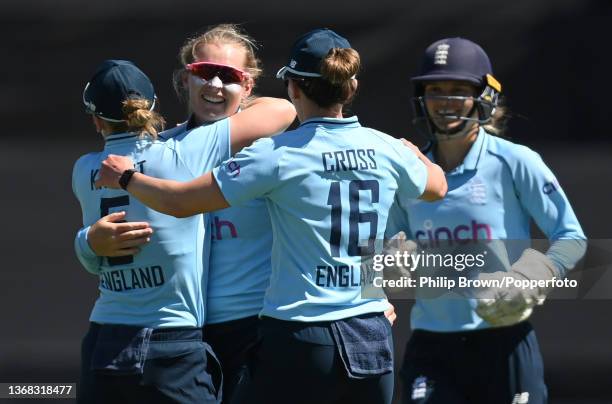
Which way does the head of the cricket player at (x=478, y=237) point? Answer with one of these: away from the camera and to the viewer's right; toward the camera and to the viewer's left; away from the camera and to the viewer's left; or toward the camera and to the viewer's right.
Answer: toward the camera and to the viewer's left

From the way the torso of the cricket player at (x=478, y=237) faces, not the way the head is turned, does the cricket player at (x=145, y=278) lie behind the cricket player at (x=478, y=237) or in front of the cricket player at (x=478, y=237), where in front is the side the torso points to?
in front

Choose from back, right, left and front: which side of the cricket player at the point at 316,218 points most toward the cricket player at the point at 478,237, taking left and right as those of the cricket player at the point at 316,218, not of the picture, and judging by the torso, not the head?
right

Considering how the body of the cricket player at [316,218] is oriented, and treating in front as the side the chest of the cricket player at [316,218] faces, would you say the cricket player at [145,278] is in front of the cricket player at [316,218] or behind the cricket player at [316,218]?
in front

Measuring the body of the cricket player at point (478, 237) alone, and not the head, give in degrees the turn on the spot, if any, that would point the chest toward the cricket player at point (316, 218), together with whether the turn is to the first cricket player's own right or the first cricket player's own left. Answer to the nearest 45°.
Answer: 0° — they already face them

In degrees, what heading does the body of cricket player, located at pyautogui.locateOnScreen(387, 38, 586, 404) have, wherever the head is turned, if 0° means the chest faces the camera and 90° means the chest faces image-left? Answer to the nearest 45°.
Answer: approximately 45°

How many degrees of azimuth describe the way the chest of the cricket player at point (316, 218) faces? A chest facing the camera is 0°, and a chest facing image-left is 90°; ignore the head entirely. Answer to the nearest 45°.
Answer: approximately 135°

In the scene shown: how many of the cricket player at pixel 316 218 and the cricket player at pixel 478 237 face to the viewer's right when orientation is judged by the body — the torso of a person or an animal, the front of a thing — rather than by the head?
0
